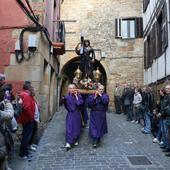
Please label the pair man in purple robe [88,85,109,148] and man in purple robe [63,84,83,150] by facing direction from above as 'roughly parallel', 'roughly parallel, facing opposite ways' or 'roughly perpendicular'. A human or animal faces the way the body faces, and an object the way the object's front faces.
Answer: roughly parallel

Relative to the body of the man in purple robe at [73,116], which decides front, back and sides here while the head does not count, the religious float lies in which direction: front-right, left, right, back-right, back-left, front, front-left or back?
back

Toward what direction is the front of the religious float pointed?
toward the camera

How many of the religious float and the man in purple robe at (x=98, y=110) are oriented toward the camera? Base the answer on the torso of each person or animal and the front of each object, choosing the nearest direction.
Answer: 2

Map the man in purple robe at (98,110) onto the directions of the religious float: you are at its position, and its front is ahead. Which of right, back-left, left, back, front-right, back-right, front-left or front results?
front

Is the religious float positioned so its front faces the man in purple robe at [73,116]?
yes

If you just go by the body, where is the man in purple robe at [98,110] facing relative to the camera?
toward the camera

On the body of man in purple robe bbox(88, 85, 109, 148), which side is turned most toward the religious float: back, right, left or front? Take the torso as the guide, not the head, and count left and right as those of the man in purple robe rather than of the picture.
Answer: back
